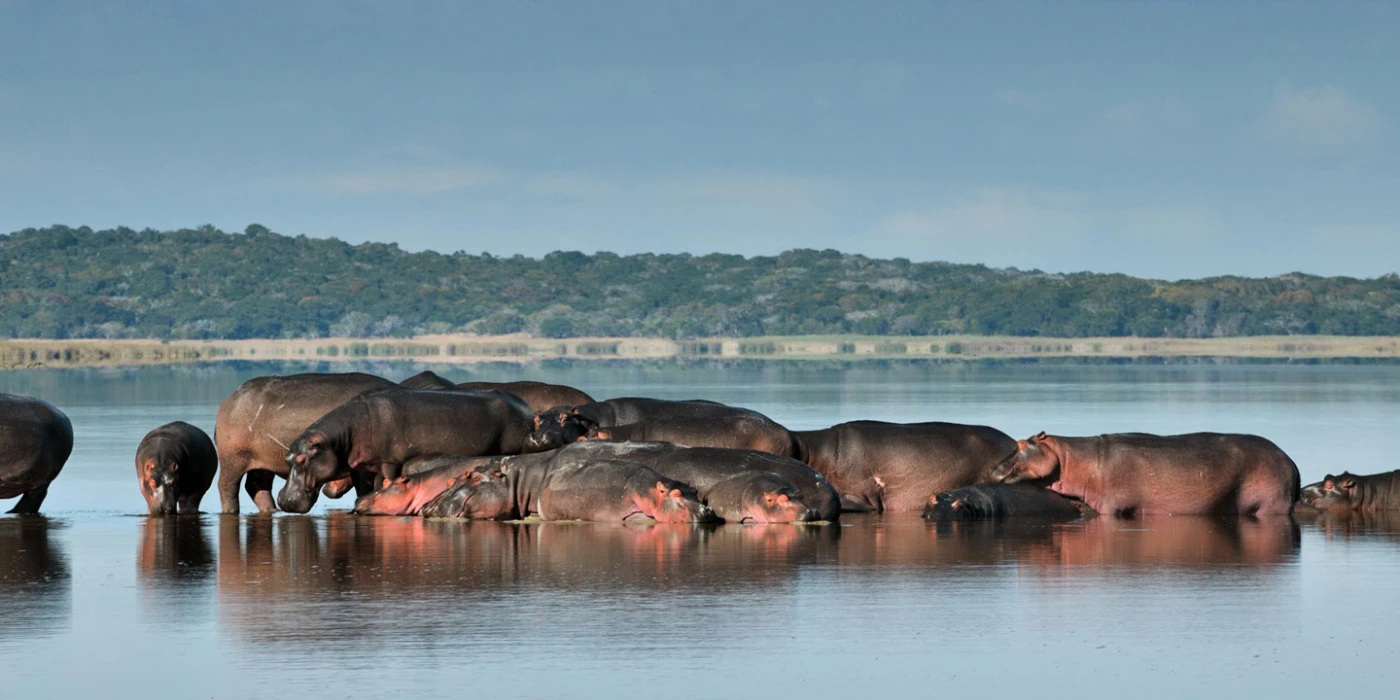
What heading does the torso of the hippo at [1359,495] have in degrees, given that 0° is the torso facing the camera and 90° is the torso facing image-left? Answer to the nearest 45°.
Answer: approximately 90°

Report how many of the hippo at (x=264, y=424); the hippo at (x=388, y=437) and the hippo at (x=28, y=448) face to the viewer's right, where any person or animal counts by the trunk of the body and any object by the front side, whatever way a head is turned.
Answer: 1

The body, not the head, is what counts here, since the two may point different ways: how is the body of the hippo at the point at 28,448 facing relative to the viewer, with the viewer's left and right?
facing to the left of the viewer

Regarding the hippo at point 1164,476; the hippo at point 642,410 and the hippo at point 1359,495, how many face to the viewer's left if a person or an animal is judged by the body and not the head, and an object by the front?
3

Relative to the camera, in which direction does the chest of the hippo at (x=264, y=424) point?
to the viewer's right

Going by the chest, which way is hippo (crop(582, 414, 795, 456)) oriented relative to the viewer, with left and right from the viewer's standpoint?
facing to the left of the viewer

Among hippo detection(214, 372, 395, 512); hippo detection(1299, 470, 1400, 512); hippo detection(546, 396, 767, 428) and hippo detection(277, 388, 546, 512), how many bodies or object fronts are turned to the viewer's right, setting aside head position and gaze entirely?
1

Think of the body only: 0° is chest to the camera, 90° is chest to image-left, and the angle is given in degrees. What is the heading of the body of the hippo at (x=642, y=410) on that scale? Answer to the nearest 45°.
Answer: approximately 90°

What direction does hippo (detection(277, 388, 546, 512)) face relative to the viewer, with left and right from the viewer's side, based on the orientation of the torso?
facing to the left of the viewer

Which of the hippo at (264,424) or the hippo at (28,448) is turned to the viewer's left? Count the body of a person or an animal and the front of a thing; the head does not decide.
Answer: the hippo at (28,448)

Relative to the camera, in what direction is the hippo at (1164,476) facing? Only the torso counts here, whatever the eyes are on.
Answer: to the viewer's left

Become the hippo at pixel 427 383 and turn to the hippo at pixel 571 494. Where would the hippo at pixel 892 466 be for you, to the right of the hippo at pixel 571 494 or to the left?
left

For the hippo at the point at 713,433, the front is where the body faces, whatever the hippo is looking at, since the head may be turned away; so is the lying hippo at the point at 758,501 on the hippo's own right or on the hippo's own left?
on the hippo's own left
